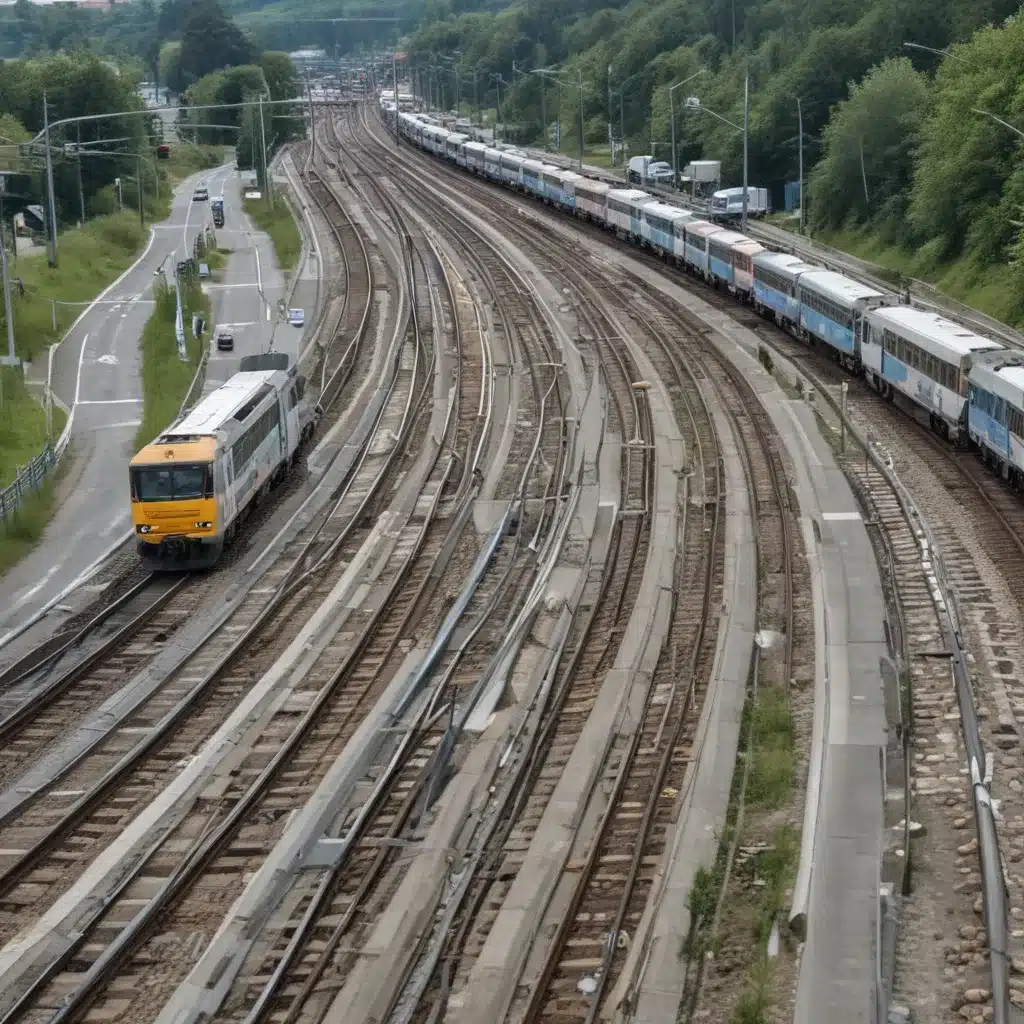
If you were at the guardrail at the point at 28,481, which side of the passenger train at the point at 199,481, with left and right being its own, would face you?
right

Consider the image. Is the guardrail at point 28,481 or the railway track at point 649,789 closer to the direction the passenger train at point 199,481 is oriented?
the railway track

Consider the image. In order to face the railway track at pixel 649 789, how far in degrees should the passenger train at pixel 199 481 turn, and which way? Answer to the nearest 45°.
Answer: approximately 45° to its left

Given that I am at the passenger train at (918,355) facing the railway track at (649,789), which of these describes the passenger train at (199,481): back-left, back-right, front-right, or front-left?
front-right

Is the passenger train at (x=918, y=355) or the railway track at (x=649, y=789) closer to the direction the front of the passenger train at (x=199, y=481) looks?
the railway track

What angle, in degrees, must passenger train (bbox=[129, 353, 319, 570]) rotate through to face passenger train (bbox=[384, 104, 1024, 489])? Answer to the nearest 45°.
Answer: approximately 135° to its left

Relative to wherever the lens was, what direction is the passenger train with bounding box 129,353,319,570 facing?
facing the viewer and to the left of the viewer
